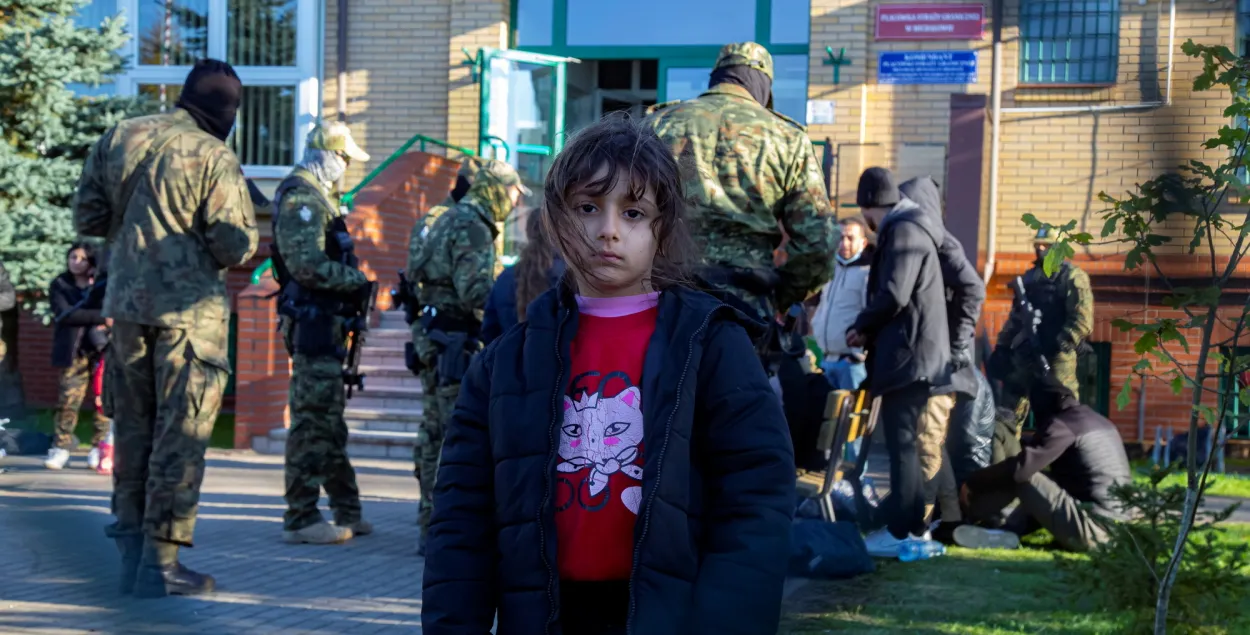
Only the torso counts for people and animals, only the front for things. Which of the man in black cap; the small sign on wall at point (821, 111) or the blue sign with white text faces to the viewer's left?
the man in black cap

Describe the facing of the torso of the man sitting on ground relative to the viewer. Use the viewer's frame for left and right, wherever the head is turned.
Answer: facing to the left of the viewer

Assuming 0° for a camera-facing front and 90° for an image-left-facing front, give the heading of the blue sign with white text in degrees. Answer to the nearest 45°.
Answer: approximately 0°

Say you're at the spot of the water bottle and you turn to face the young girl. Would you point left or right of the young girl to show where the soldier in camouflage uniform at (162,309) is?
right

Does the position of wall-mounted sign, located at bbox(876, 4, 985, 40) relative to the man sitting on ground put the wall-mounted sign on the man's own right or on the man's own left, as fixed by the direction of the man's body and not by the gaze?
on the man's own right

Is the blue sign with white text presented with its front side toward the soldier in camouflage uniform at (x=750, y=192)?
yes

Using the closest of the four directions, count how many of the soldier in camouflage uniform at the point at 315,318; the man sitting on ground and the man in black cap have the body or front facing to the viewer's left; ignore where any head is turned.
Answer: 2

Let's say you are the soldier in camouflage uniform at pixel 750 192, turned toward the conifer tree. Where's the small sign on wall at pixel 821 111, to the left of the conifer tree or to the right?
right

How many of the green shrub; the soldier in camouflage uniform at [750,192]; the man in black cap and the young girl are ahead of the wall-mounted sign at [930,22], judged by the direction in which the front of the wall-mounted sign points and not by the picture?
4
